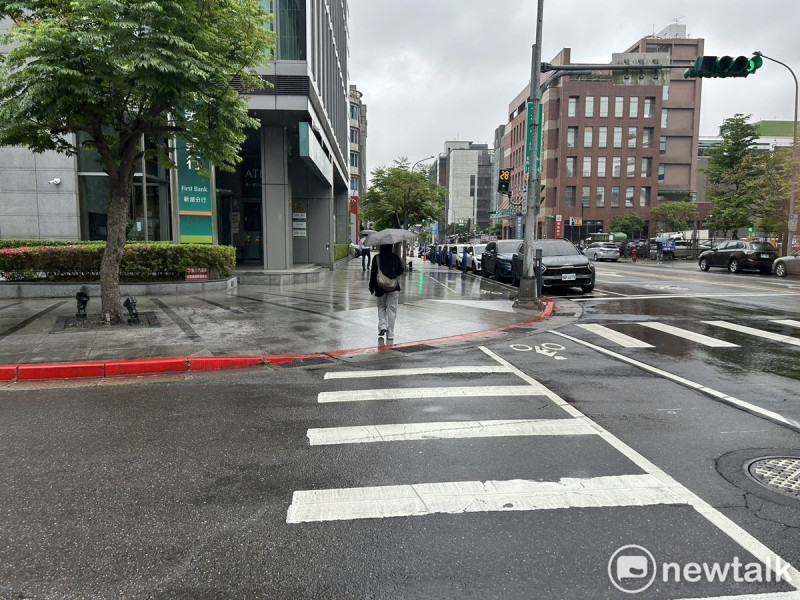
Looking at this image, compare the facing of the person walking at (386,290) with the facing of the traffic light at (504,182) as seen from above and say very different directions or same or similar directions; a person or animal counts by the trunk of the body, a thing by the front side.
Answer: very different directions

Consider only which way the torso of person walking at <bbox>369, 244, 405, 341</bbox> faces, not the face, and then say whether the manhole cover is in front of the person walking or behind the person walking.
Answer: behind

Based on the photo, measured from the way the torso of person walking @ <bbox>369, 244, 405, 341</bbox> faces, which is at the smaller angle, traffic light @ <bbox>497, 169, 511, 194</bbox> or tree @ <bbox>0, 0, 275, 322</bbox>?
the traffic light

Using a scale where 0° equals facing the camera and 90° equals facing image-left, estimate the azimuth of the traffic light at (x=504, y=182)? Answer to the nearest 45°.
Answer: approximately 0°

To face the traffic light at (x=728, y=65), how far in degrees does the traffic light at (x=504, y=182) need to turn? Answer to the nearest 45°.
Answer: approximately 45° to its left

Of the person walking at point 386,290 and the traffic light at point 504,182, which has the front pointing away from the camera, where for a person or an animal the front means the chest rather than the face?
the person walking

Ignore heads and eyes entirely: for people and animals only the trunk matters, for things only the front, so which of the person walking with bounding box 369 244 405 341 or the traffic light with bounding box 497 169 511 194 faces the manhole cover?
the traffic light

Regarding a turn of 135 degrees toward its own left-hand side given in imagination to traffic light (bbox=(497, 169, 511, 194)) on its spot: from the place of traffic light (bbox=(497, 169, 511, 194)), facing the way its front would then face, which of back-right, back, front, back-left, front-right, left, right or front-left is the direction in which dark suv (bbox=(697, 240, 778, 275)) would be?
front

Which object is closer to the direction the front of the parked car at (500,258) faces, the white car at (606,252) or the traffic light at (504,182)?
the traffic light

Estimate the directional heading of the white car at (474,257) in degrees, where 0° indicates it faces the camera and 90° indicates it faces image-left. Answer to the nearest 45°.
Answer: approximately 315°
